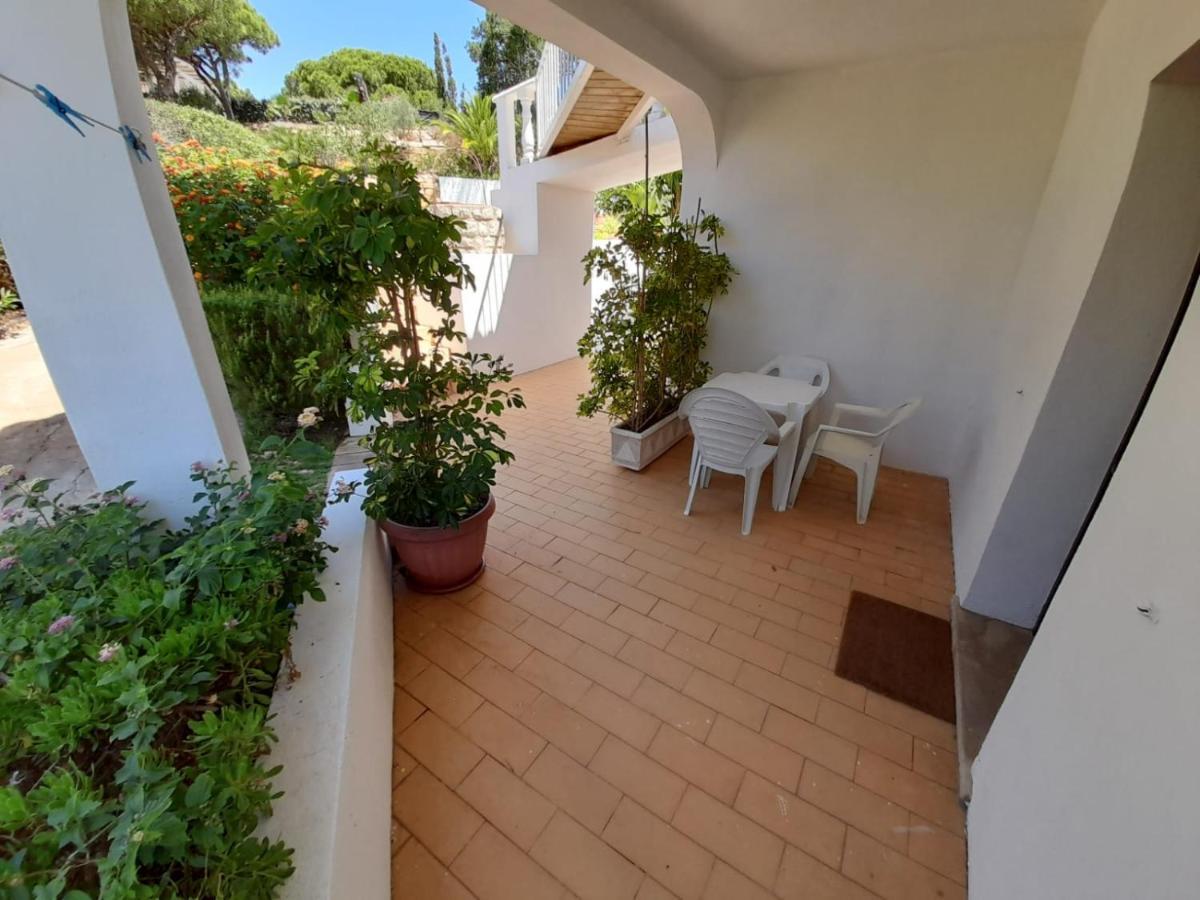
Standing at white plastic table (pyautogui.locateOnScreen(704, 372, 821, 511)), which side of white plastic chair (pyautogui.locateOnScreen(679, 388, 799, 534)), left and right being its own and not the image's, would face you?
front

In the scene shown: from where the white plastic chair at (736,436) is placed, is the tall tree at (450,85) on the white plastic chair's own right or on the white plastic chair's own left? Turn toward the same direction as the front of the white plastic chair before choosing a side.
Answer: on the white plastic chair's own left

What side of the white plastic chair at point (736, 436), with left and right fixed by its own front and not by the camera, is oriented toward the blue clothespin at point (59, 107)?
back

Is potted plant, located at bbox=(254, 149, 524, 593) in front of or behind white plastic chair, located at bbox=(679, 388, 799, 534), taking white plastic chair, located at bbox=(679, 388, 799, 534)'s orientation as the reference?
behind

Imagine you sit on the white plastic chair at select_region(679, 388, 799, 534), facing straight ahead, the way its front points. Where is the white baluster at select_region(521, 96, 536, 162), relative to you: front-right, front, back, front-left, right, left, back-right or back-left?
left

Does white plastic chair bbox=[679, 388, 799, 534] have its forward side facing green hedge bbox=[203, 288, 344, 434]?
no

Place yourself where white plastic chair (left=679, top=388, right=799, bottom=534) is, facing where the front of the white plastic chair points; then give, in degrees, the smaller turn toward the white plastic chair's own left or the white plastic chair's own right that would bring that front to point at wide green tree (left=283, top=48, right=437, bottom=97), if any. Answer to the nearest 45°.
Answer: approximately 90° to the white plastic chair's own left

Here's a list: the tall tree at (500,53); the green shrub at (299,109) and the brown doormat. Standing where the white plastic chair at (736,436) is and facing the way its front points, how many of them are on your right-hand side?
1

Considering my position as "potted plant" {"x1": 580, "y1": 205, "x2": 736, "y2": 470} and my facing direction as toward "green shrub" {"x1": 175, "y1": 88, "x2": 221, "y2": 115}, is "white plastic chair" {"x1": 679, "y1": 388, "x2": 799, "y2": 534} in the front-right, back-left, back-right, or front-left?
back-left

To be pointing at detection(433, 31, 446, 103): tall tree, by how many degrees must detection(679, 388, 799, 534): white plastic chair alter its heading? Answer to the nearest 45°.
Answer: approximately 90° to its left

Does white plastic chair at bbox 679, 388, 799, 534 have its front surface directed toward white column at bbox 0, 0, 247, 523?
no

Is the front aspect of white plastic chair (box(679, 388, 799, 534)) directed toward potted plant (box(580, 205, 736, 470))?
no

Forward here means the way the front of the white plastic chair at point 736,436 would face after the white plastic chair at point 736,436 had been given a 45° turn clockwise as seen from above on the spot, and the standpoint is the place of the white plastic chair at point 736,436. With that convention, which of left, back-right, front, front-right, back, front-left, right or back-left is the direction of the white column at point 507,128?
back-left

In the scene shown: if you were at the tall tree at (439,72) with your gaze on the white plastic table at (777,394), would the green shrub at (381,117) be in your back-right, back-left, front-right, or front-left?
front-right

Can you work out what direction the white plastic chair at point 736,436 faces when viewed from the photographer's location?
facing away from the viewer and to the right of the viewer

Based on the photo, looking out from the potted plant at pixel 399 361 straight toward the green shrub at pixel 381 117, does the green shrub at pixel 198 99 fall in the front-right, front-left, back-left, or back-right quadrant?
front-left

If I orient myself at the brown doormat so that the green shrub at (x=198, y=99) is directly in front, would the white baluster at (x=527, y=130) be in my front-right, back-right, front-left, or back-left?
front-right
